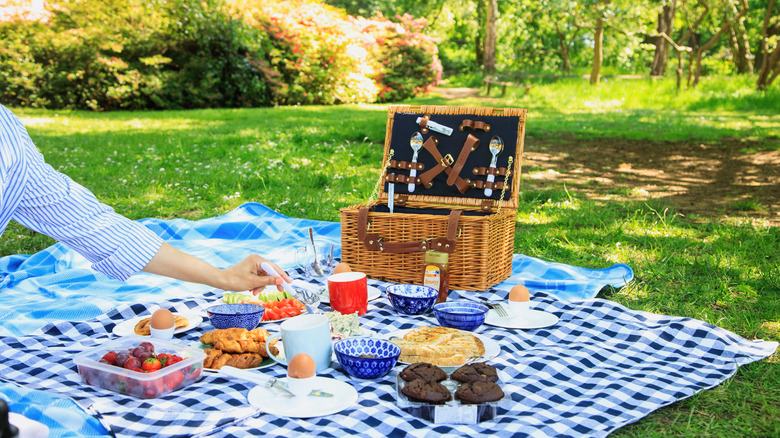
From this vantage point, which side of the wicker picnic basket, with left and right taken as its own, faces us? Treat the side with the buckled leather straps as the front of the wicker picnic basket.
front

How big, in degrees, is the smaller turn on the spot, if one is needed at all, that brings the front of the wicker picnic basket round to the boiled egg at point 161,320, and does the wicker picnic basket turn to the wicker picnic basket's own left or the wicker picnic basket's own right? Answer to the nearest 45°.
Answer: approximately 45° to the wicker picnic basket's own right

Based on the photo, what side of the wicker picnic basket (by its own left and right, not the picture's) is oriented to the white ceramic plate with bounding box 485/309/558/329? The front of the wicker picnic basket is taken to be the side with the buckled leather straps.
front

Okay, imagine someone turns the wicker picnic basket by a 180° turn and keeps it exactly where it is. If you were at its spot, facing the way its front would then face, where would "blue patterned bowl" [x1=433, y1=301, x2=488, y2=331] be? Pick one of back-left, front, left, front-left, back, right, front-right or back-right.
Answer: back

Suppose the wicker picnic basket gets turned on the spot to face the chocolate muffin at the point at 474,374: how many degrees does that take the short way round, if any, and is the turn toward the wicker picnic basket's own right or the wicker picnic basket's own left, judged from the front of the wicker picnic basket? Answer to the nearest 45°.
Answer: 0° — it already faces it

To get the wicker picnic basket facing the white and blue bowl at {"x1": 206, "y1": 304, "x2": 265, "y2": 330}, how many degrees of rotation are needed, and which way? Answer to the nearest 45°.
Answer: approximately 45° to its right

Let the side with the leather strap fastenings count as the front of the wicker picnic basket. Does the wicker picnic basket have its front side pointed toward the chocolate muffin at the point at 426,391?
yes

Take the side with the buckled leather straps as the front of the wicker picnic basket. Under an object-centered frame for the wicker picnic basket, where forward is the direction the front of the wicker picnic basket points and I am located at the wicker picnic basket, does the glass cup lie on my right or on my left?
on my right

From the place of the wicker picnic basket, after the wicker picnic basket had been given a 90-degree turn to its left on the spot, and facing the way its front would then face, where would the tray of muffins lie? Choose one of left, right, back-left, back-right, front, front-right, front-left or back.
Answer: right

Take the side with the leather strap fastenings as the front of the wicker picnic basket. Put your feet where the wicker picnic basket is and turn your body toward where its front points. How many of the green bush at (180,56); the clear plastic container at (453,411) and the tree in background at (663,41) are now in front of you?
1

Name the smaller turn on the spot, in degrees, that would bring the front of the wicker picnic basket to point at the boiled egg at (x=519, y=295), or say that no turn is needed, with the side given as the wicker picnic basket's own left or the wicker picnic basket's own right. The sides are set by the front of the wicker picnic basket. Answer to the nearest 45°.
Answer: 0° — it already faces it

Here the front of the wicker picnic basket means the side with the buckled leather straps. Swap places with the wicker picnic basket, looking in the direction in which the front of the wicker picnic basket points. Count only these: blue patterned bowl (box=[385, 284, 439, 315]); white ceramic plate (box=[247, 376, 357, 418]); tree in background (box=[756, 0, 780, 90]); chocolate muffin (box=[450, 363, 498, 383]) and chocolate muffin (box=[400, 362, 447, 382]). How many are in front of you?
4

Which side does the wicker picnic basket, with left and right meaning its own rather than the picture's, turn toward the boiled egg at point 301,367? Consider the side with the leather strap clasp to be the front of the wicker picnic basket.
front

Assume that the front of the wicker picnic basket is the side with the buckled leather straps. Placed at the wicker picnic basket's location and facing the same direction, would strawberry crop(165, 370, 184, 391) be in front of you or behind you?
in front
